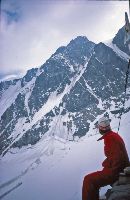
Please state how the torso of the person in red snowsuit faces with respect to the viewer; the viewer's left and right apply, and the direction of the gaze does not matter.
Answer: facing to the left of the viewer
